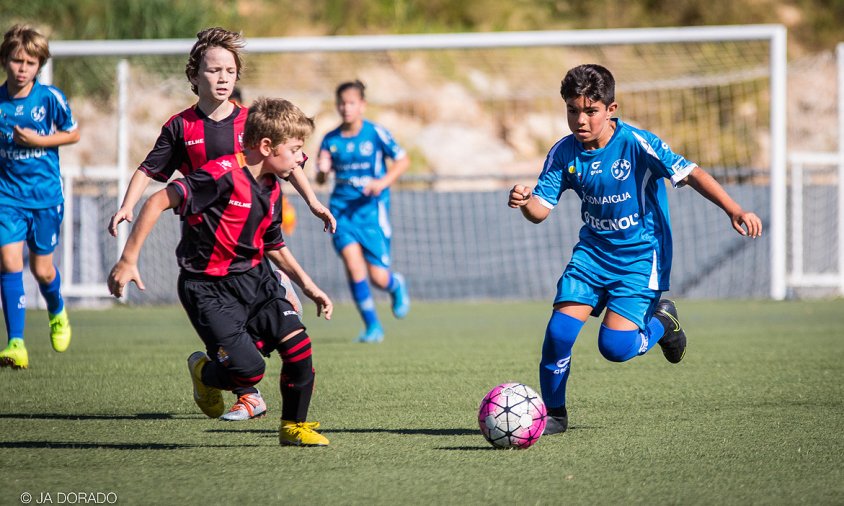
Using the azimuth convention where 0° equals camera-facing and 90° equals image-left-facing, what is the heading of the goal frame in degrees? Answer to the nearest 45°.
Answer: approximately 0°

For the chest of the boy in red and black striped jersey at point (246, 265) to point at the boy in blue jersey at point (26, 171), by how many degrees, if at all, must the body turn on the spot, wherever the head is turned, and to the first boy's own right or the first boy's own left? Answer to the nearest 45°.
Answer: approximately 180°

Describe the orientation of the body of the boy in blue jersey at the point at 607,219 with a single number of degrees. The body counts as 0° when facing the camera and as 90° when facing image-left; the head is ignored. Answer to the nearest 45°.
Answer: approximately 45°

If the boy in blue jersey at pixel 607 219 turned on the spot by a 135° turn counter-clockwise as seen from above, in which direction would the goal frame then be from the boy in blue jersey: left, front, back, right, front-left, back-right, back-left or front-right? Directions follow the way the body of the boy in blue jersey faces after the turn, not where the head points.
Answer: left

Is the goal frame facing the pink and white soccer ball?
yes
